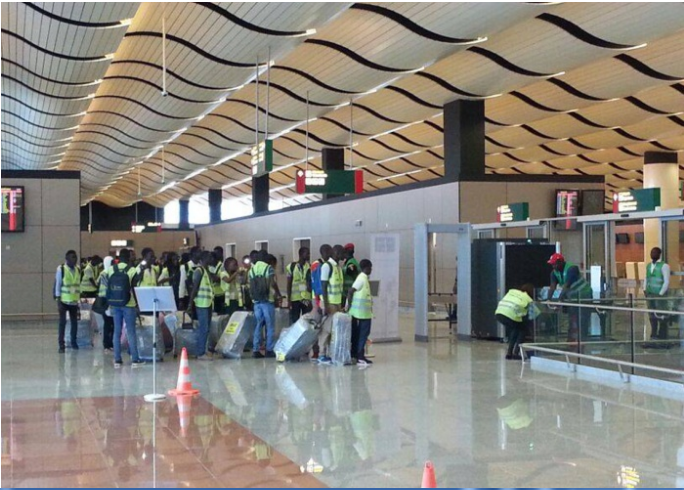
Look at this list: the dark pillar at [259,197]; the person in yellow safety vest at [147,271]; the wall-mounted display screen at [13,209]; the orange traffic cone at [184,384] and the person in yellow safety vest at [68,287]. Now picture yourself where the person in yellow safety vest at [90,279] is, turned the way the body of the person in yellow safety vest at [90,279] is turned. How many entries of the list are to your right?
3

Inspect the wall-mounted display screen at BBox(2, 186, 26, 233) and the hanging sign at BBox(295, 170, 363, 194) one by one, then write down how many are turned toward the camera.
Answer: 2

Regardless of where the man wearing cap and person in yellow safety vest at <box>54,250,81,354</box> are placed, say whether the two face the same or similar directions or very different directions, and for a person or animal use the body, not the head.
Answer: very different directions

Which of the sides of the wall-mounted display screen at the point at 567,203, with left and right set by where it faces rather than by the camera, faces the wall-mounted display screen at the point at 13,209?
right

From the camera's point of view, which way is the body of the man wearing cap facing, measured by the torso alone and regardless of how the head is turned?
to the viewer's left

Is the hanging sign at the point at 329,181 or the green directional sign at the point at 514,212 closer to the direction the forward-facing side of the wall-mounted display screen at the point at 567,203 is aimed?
the green directional sign

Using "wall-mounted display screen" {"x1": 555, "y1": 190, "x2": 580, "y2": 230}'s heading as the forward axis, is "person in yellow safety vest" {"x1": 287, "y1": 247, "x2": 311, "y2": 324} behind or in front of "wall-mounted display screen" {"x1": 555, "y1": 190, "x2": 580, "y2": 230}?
in front
